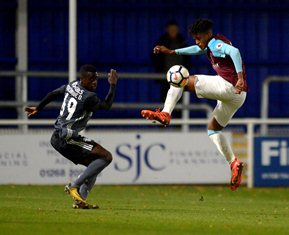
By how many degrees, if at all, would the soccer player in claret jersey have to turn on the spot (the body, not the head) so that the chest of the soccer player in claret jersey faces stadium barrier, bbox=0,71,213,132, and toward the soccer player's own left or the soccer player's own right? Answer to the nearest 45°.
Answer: approximately 45° to the soccer player's own right

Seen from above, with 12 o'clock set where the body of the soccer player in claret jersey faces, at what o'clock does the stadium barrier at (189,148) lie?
The stadium barrier is roughly at 3 o'clock from the soccer player in claret jersey.

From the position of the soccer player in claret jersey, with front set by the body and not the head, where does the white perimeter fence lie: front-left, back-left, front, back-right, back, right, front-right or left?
right

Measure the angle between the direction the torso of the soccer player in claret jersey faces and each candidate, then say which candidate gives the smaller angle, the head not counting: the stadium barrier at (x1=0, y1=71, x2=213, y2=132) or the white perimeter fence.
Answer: the stadium barrier

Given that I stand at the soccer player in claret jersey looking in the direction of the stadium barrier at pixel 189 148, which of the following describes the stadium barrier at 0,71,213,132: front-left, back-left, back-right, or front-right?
front-left

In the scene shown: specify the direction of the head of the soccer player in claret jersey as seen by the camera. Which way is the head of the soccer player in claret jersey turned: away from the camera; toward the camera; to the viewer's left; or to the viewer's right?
to the viewer's left

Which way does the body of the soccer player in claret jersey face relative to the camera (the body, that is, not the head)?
to the viewer's left
